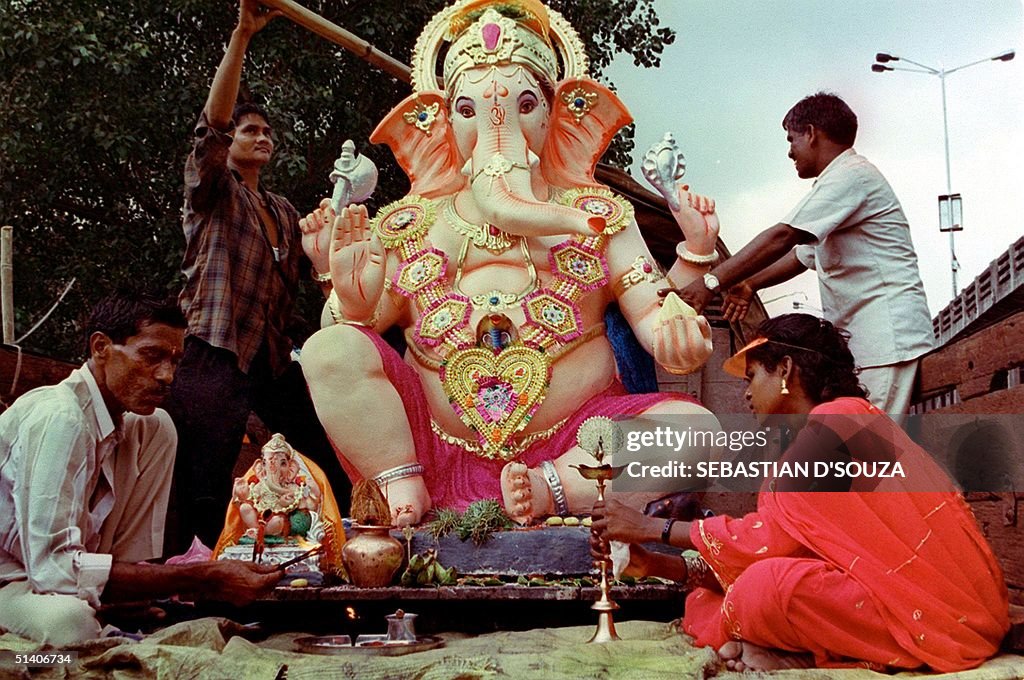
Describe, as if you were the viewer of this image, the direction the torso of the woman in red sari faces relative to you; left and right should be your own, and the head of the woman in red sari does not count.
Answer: facing to the left of the viewer

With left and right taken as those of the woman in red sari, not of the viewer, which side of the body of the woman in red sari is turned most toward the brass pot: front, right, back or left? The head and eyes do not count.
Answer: front

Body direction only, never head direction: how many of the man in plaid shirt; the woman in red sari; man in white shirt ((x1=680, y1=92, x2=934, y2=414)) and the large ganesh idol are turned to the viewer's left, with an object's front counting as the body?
2

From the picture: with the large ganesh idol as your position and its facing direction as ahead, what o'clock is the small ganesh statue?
The small ganesh statue is roughly at 2 o'clock from the large ganesh idol.

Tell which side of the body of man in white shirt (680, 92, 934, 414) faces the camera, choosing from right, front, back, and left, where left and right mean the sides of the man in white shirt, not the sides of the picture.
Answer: left

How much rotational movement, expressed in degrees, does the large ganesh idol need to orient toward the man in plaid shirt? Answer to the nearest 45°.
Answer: approximately 90° to its right

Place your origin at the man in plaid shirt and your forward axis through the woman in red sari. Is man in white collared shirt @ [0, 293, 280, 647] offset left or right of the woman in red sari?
right

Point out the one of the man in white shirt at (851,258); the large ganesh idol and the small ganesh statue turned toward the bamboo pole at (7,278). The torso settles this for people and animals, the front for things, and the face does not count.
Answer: the man in white shirt

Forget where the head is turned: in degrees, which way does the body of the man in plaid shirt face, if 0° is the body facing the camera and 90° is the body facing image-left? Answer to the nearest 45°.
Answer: approximately 315°

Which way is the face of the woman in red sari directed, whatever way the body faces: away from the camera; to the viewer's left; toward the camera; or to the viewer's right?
to the viewer's left

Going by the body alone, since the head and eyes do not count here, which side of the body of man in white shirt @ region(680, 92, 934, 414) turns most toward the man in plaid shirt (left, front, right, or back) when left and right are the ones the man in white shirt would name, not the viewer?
front

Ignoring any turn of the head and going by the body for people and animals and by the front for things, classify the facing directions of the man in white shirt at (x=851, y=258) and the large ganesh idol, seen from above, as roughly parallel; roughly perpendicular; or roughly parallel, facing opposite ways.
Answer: roughly perpendicular

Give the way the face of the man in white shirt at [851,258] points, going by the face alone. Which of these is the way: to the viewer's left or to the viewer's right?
to the viewer's left

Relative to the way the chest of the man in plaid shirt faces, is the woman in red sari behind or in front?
in front
